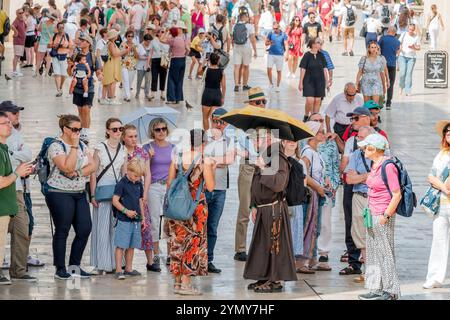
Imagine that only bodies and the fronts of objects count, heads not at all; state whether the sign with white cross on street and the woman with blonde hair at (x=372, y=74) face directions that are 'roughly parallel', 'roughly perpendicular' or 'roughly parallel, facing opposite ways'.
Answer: roughly parallel

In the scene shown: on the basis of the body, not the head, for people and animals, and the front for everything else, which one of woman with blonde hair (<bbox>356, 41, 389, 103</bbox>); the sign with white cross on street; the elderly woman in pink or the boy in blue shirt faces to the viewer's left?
the elderly woman in pink

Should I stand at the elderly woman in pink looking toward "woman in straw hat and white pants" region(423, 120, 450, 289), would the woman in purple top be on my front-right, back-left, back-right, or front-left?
back-left

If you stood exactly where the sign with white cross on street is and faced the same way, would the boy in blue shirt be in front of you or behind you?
in front

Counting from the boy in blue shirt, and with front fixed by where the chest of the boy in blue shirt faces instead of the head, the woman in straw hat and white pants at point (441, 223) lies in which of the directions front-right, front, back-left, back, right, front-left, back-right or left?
front-left

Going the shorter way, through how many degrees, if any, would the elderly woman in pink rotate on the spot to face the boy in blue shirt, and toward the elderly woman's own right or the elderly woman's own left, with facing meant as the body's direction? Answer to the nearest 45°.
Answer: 0° — they already face them

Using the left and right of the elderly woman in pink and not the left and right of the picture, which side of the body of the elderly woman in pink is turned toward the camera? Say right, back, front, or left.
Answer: left

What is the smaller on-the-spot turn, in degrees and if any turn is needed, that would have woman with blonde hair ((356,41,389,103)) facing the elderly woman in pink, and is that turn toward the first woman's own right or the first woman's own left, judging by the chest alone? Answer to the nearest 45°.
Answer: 0° — they already face them

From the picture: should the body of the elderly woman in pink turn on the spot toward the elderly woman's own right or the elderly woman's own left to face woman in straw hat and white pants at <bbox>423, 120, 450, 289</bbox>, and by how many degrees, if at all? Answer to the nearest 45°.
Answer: approximately 135° to the elderly woman's own right

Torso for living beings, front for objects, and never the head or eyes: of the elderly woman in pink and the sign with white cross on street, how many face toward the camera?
1

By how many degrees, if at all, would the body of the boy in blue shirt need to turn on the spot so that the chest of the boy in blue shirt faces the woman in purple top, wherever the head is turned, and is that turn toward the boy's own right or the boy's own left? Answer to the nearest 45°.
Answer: approximately 90° to the boy's own left

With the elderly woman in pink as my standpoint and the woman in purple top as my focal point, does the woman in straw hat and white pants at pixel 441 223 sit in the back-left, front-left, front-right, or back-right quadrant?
back-right

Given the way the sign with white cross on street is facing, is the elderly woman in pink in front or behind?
in front

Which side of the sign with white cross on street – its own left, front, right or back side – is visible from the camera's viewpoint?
front

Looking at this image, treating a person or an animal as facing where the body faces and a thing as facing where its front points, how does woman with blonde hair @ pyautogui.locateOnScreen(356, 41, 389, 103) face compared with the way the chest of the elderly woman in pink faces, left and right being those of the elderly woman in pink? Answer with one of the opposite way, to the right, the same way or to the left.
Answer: to the left
